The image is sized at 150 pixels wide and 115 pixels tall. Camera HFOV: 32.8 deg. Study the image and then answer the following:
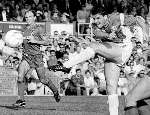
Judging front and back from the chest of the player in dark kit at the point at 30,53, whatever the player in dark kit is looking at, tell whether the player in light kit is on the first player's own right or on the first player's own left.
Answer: on the first player's own left

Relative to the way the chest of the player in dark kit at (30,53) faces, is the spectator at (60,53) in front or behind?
behind

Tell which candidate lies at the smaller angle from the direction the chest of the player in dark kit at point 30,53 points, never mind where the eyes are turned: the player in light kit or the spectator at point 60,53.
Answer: the player in light kit
